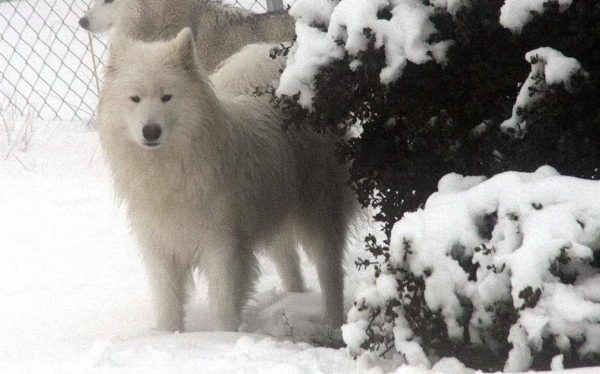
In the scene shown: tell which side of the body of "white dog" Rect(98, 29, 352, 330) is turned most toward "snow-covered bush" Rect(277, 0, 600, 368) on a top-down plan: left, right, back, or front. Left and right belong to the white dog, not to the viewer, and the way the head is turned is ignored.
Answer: left

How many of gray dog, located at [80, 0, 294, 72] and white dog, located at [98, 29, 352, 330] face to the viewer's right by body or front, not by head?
0

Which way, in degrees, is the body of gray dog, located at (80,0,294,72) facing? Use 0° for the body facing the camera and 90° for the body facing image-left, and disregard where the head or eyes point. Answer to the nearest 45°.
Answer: approximately 90°

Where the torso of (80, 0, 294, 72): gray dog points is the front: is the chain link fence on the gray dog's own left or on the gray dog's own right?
on the gray dog's own right

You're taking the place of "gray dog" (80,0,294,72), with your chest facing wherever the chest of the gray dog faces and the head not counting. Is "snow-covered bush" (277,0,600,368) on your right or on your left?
on your left

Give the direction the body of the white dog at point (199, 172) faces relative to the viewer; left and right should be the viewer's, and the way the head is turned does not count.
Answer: facing the viewer and to the left of the viewer

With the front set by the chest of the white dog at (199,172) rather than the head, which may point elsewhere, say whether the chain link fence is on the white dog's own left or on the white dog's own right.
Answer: on the white dog's own right
